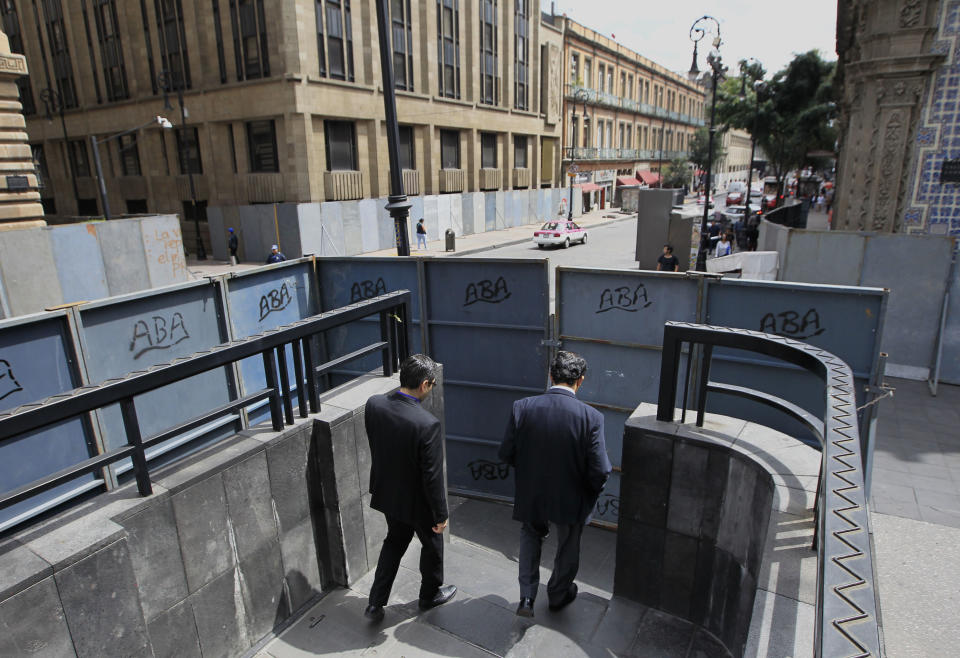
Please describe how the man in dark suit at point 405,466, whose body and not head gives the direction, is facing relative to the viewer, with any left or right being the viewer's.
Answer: facing away from the viewer and to the right of the viewer

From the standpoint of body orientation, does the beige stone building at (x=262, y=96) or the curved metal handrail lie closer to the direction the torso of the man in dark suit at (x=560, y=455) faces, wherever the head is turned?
the beige stone building

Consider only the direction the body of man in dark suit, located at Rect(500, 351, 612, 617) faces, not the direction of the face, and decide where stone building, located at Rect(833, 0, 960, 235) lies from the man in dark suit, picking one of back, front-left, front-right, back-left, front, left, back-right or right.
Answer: front-right

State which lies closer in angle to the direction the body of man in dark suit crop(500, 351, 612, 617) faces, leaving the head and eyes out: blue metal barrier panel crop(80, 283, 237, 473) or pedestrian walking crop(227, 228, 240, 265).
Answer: the pedestrian walking

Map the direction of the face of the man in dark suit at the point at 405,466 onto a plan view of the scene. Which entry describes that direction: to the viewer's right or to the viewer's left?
to the viewer's right

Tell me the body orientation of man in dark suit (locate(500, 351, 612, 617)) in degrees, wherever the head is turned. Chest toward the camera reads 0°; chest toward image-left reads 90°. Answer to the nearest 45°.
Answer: approximately 180°

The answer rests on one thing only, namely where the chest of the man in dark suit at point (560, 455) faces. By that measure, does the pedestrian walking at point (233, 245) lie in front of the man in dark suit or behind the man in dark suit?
in front

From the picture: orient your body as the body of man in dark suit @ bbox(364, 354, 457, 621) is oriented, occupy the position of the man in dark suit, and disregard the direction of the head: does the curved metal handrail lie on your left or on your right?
on your right

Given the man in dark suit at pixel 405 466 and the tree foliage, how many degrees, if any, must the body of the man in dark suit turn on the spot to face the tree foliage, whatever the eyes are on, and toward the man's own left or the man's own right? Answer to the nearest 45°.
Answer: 0° — they already face it

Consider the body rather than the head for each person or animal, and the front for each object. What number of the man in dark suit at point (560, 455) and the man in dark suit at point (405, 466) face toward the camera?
0

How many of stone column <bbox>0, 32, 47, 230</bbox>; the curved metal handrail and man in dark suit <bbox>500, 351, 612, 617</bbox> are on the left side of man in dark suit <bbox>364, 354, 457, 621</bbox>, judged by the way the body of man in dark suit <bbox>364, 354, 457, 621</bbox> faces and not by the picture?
1

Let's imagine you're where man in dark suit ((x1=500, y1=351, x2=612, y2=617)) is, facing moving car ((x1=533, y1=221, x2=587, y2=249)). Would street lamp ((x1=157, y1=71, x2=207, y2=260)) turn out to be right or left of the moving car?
left
